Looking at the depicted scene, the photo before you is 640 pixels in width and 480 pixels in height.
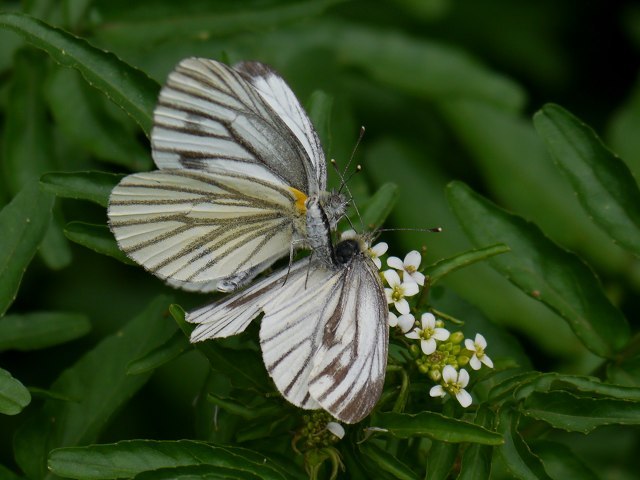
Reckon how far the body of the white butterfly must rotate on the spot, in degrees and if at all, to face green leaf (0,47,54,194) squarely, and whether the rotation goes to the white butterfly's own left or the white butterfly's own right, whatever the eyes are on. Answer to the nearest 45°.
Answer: approximately 135° to the white butterfly's own left

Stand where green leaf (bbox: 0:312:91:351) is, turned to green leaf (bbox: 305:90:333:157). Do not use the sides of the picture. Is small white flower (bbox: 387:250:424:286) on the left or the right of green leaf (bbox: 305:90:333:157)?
right

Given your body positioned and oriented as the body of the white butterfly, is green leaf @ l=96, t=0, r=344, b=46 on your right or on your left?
on your left

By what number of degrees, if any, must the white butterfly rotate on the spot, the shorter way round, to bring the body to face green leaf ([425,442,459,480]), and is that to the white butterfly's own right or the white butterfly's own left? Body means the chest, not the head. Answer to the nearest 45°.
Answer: approximately 45° to the white butterfly's own right

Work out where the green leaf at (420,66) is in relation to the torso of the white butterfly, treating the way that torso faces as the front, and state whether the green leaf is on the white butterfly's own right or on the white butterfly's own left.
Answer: on the white butterfly's own left

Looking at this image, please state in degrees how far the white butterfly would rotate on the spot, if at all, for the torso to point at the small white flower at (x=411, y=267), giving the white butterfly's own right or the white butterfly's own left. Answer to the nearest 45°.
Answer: approximately 45° to the white butterfly's own right

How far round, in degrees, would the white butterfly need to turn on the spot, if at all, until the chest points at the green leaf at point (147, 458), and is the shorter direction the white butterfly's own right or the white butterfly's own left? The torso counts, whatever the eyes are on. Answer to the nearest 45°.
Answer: approximately 90° to the white butterfly's own right

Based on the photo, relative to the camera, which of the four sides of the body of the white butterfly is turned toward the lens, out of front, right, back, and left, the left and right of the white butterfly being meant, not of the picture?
right

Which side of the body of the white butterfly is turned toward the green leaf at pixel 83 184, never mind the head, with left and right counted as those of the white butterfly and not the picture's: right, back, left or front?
back
